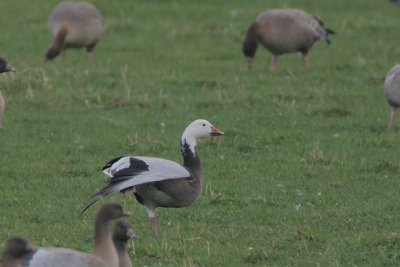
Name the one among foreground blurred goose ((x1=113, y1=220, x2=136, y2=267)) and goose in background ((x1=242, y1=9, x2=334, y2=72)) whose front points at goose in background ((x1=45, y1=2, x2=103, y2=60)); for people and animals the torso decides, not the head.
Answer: goose in background ((x1=242, y1=9, x2=334, y2=72))

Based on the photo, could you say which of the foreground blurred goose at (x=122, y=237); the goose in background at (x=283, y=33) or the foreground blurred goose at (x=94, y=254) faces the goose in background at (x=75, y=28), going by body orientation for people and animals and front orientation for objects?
the goose in background at (x=283, y=33)

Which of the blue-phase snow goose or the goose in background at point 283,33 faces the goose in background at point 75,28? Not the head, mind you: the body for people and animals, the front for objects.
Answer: the goose in background at point 283,33

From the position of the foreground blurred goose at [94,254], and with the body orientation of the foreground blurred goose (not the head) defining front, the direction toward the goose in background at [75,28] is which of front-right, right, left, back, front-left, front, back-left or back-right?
left

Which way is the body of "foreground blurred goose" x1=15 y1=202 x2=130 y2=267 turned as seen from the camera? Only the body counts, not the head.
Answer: to the viewer's right

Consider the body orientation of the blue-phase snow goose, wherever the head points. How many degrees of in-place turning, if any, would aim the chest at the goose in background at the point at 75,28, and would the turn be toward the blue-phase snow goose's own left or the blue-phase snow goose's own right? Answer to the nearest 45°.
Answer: approximately 90° to the blue-phase snow goose's own left

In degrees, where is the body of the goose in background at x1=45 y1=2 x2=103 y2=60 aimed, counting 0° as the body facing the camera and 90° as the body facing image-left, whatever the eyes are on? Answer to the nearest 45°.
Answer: approximately 45°

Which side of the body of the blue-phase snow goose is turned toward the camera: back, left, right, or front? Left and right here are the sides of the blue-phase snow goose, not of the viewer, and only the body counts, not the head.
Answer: right

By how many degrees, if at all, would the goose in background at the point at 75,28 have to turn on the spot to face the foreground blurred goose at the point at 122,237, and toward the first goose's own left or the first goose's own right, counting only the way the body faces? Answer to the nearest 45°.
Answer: approximately 45° to the first goose's own left

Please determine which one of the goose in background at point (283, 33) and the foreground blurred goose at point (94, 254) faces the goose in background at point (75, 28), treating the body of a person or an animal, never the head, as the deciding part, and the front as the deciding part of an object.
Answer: the goose in background at point (283, 33)
